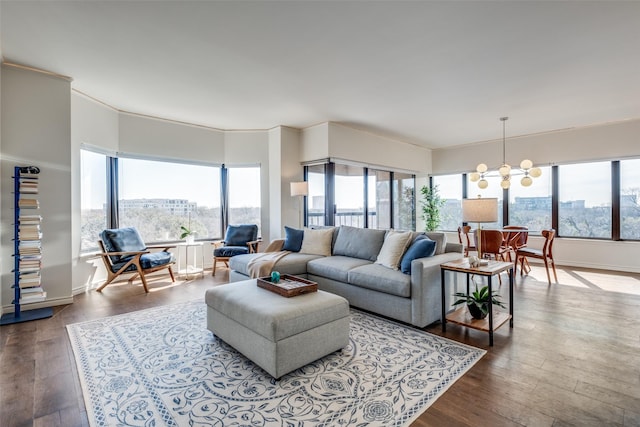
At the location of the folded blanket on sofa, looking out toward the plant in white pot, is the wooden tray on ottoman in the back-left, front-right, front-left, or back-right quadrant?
back-left

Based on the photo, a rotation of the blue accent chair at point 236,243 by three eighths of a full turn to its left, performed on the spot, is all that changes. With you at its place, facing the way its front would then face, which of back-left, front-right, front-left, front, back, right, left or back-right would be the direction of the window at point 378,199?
front

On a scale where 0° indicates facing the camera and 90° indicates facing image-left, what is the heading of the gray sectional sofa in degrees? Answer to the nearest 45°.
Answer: approximately 45°

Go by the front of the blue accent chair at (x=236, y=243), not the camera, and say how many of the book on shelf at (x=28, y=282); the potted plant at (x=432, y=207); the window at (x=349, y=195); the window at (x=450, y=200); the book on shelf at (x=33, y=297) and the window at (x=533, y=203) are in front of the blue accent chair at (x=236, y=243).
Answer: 2

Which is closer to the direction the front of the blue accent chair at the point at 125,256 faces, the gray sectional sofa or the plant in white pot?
the gray sectional sofa

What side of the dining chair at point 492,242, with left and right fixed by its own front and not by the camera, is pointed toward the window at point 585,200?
front

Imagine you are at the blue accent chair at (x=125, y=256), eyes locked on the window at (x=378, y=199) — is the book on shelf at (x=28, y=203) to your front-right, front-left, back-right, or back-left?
back-right

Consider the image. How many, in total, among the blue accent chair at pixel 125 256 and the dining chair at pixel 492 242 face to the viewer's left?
0

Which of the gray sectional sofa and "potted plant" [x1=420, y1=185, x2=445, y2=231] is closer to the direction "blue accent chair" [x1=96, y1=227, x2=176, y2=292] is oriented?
the gray sectional sofa

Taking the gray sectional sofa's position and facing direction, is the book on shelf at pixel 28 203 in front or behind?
in front

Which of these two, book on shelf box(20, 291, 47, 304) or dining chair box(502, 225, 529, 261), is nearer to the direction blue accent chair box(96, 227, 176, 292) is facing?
the dining chair

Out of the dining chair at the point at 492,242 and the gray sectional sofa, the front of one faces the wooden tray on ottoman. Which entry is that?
the gray sectional sofa

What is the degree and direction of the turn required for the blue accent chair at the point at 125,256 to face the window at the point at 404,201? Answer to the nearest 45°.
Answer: approximately 45° to its left

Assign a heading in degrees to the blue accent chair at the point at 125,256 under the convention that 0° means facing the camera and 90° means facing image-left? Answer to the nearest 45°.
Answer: approximately 315°

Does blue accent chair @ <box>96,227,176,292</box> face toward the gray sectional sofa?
yes

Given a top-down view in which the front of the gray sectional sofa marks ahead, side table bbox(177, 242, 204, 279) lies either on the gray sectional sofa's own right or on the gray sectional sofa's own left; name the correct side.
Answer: on the gray sectional sofa's own right
